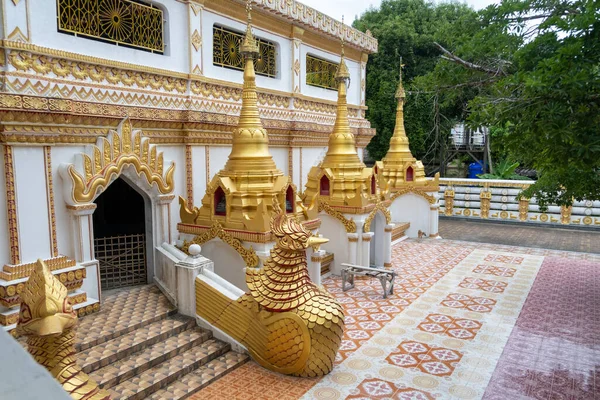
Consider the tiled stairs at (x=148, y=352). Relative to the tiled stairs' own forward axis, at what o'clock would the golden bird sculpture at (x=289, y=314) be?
The golden bird sculpture is roughly at 11 o'clock from the tiled stairs.

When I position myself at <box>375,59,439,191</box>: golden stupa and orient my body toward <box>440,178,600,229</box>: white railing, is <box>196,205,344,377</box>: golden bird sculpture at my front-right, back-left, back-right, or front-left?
back-right

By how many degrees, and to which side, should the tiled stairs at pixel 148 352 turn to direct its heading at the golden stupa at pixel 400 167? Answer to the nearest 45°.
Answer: approximately 90° to its left

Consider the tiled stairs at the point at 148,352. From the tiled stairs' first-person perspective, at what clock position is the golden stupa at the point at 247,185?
The golden stupa is roughly at 9 o'clock from the tiled stairs.

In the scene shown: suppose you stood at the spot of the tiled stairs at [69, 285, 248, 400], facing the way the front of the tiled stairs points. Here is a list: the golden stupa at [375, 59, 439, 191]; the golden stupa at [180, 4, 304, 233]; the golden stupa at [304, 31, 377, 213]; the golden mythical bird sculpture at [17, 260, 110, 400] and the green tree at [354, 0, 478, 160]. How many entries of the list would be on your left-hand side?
4

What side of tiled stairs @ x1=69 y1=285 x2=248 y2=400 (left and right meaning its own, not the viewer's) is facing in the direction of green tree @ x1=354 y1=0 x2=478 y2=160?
left

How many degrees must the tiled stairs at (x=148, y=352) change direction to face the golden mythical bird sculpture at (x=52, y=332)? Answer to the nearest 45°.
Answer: approximately 45° to its right

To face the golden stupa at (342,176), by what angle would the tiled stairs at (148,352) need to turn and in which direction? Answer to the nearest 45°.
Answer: approximately 90° to its left

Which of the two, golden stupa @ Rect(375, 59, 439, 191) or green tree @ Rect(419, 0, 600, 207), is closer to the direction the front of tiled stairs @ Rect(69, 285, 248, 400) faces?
the green tree

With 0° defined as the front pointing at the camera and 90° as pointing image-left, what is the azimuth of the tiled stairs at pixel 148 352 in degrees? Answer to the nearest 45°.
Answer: approximately 315°
